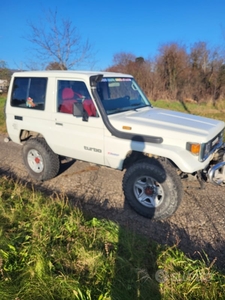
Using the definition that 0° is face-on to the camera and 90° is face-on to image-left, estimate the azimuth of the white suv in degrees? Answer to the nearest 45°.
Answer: approximately 315°
